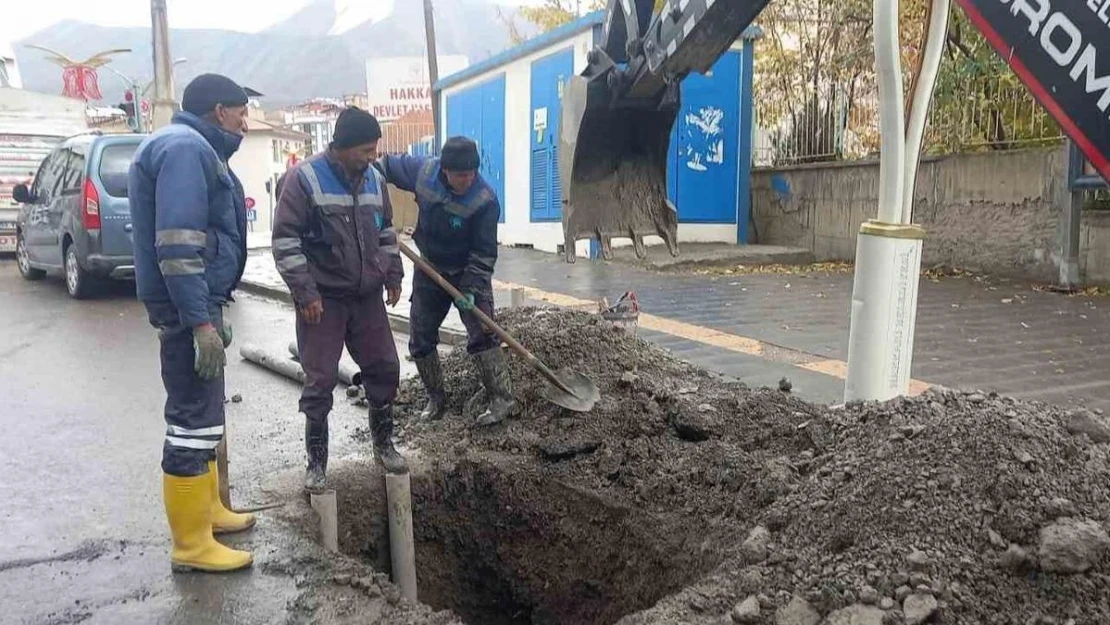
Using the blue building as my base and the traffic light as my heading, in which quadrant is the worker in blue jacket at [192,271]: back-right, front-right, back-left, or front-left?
back-left

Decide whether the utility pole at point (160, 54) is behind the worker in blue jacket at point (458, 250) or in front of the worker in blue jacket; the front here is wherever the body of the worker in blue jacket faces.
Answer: behind

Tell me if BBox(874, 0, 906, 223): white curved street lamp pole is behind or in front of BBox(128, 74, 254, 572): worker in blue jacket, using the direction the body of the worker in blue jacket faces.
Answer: in front

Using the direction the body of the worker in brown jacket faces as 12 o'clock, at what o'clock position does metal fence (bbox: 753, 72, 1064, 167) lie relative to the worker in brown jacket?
The metal fence is roughly at 9 o'clock from the worker in brown jacket.

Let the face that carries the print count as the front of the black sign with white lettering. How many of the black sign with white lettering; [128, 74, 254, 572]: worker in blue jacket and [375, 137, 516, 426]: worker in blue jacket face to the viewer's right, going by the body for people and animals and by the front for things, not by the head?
1

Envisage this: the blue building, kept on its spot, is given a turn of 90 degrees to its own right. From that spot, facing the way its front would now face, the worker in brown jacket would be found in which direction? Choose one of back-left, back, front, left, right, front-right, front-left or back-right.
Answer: back-left

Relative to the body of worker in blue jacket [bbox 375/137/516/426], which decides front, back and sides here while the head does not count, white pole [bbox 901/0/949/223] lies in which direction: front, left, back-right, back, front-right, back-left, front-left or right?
front-left

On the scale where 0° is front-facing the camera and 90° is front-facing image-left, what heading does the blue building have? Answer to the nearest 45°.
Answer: approximately 45°

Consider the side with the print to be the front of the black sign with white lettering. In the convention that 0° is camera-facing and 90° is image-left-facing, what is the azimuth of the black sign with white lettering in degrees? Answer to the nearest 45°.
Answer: approximately 0°

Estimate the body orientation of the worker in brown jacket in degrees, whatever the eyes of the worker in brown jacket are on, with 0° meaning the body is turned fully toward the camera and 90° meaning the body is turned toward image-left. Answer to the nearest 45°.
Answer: approximately 315°

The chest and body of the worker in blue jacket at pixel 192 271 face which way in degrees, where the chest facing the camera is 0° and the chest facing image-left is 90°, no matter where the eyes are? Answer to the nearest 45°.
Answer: approximately 270°

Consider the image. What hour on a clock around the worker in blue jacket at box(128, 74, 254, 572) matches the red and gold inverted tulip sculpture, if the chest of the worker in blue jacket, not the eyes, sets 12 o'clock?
The red and gold inverted tulip sculpture is roughly at 9 o'clock from the worker in blue jacket.

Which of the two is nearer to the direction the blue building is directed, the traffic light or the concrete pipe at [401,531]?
the concrete pipe

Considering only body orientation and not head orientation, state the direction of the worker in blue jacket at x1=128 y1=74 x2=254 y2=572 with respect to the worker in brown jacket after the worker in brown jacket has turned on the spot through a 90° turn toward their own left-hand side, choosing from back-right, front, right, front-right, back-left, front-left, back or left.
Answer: back

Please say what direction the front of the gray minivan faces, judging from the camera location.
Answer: facing away from the viewer and to the left of the viewer

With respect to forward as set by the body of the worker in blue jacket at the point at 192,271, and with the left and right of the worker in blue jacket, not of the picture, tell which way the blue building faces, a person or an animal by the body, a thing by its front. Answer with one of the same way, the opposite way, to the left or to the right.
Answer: the opposite way

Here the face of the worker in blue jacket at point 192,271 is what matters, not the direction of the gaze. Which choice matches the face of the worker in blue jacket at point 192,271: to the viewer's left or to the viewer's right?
to the viewer's right
